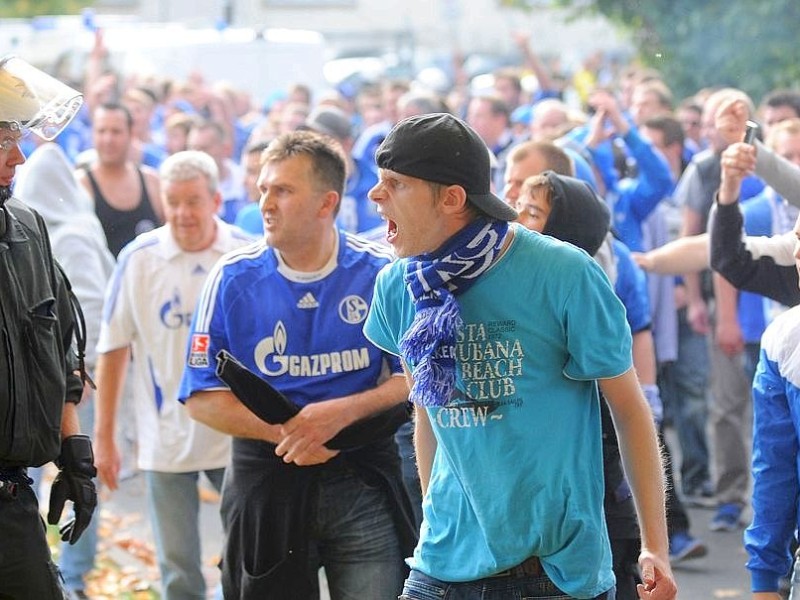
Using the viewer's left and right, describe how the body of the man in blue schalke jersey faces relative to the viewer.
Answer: facing the viewer

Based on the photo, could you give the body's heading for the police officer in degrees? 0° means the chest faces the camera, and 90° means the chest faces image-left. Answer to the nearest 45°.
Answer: approximately 315°

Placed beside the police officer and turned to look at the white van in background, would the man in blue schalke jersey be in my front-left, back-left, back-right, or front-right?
front-right

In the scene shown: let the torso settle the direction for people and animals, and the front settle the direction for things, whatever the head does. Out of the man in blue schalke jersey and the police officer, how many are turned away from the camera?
0

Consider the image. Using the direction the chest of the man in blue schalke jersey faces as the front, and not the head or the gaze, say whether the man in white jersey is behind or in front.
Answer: behind

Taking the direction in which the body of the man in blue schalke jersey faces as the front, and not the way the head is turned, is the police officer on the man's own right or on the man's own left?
on the man's own right

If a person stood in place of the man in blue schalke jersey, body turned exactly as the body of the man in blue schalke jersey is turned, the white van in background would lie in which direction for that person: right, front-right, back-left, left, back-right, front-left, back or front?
back

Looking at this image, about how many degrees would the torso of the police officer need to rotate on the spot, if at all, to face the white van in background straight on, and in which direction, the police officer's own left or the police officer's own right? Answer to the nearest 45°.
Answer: approximately 135° to the police officer's own left

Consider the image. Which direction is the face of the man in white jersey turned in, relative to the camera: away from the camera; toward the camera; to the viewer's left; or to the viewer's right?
toward the camera

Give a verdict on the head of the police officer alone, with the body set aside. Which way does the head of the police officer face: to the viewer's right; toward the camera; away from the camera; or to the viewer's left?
to the viewer's right

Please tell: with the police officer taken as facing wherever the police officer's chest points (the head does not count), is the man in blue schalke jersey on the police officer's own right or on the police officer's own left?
on the police officer's own left
